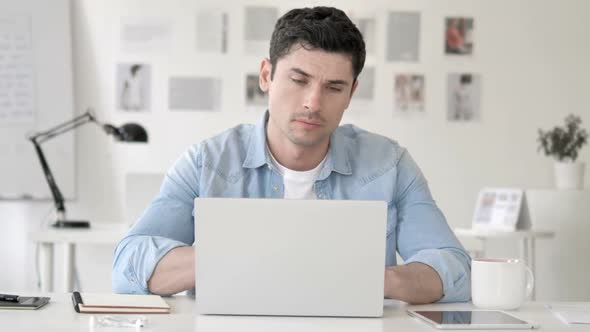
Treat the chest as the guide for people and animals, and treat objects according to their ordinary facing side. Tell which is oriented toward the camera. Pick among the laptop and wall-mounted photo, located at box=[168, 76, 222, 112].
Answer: the wall-mounted photo

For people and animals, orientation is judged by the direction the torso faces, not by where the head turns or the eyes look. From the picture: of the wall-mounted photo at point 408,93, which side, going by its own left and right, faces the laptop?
front

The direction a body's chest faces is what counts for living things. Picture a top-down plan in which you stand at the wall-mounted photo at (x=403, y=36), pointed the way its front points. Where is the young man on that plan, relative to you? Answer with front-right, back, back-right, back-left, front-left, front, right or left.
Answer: front

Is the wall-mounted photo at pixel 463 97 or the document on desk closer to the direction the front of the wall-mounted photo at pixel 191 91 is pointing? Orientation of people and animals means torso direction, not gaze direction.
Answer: the document on desk

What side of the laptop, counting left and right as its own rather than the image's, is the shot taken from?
back

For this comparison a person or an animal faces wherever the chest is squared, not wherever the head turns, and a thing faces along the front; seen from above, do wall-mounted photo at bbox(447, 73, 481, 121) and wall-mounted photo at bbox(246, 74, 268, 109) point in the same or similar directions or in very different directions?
same or similar directions

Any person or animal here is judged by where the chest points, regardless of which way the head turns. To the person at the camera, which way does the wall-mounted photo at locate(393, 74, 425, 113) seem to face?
facing the viewer

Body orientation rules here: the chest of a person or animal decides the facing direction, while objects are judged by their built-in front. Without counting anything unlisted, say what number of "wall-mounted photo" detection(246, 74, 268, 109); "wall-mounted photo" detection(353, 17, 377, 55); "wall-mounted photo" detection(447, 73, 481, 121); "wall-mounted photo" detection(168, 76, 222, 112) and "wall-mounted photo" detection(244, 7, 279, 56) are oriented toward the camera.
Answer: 5

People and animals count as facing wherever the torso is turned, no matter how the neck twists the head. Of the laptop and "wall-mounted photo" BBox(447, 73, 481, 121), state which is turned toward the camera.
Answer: the wall-mounted photo

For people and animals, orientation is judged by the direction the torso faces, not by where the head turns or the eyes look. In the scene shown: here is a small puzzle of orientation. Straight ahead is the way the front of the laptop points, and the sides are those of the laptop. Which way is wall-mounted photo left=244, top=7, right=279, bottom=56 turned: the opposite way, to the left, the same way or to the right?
the opposite way

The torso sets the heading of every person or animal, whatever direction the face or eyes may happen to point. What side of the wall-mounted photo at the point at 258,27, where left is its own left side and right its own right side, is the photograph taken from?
front

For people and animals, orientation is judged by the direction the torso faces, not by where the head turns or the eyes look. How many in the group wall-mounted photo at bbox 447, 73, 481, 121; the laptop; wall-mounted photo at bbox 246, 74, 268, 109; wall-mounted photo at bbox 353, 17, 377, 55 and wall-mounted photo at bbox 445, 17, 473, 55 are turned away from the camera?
1

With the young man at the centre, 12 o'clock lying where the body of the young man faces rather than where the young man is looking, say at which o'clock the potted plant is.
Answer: The potted plant is roughly at 7 o'clock from the young man.

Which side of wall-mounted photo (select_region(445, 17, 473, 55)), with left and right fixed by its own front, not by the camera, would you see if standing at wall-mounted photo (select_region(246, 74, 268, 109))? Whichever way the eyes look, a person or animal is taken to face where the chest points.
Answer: right

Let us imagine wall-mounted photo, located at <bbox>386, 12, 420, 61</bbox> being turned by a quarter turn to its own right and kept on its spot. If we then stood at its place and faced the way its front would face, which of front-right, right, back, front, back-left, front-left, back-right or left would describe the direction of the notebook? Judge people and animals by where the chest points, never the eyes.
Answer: left

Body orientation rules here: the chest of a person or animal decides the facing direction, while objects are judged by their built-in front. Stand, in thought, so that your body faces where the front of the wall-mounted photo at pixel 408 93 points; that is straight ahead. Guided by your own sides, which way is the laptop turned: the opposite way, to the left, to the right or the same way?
the opposite way

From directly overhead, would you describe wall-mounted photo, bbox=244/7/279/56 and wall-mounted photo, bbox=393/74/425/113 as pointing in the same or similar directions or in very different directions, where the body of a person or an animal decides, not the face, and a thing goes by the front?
same or similar directions

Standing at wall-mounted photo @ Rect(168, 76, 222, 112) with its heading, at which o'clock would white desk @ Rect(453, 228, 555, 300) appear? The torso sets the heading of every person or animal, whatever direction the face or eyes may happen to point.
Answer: The white desk is roughly at 10 o'clock from the wall-mounted photo.

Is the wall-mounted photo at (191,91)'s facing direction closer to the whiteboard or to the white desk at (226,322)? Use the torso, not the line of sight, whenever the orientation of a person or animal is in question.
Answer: the white desk

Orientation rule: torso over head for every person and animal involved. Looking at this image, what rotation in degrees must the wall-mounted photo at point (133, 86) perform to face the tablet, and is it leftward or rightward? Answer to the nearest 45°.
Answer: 0° — it already faces it
